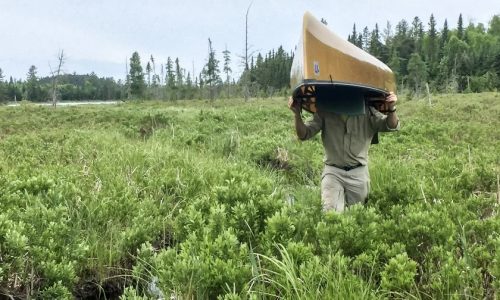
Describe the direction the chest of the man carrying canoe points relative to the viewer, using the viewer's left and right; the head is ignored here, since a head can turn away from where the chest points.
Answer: facing the viewer
